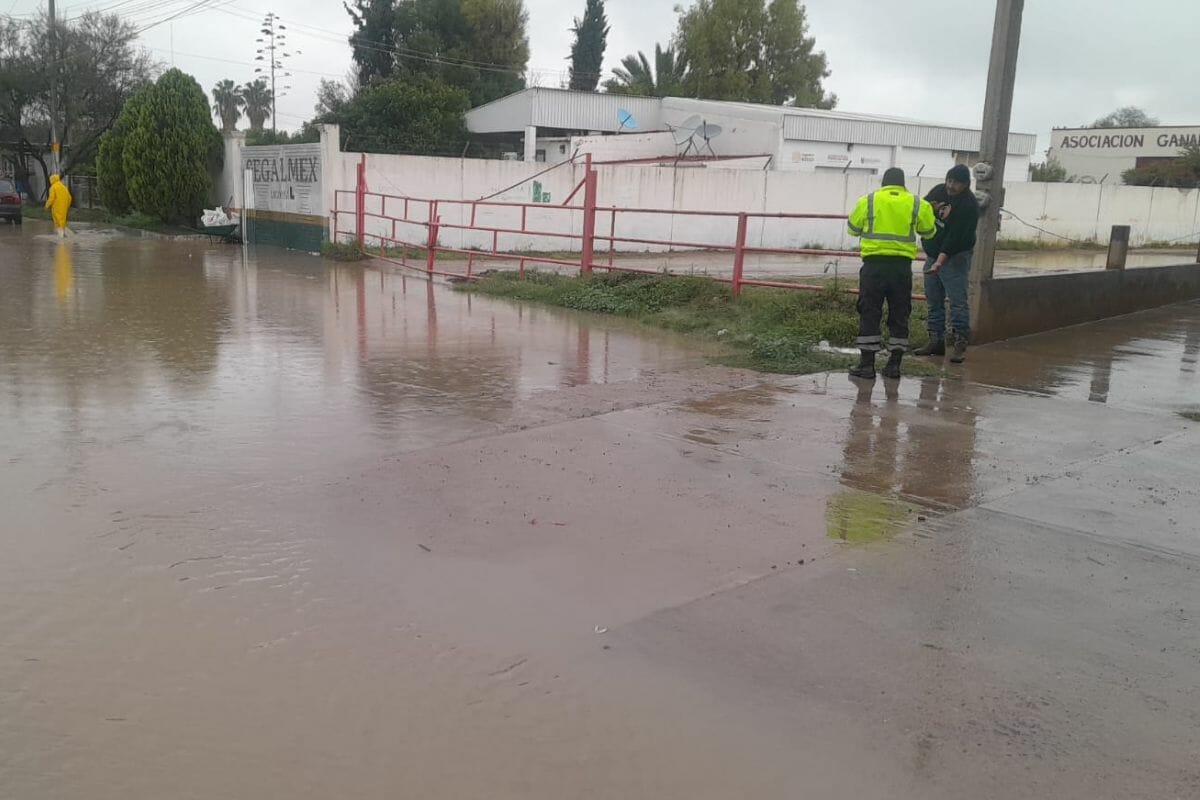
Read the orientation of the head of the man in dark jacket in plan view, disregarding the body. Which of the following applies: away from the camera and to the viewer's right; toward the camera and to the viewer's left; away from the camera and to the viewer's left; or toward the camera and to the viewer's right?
toward the camera and to the viewer's left

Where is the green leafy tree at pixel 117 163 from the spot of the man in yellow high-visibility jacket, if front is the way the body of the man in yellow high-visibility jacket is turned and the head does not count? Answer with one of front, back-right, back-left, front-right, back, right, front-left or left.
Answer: front-left

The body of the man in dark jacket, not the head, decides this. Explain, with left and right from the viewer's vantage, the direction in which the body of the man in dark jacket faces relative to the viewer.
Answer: facing the viewer and to the left of the viewer

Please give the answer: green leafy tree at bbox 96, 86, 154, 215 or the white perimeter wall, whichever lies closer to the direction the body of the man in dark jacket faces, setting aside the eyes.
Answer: the green leafy tree

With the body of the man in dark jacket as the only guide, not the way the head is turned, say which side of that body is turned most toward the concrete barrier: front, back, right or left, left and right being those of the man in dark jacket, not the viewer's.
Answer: back

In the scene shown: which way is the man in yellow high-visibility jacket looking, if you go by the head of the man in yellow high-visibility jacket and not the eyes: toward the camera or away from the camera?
away from the camera

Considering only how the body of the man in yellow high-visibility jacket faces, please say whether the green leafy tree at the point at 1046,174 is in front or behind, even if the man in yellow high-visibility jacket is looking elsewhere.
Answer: in front

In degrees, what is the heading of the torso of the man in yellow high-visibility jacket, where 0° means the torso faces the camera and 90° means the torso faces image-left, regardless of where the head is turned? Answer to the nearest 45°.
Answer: approximately 180°

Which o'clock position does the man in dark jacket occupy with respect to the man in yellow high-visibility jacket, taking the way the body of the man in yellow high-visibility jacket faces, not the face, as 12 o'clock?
The man in dark jacket is roughly at 1 o'clock from the man in yellow high-visibility jacket.

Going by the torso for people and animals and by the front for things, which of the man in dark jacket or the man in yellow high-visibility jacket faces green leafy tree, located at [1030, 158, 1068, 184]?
the man in yellow high-visibility jacket

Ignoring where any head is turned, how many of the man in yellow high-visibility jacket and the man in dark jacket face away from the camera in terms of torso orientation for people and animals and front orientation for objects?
1

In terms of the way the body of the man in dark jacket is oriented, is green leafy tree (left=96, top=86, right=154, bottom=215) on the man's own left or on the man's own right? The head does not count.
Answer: on the man's own right

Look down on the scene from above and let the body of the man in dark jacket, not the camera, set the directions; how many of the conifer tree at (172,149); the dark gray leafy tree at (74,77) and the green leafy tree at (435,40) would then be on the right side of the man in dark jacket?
3

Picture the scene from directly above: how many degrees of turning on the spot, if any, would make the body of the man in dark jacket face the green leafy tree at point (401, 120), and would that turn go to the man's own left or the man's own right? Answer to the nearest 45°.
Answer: approximately 90° to the man's own right
